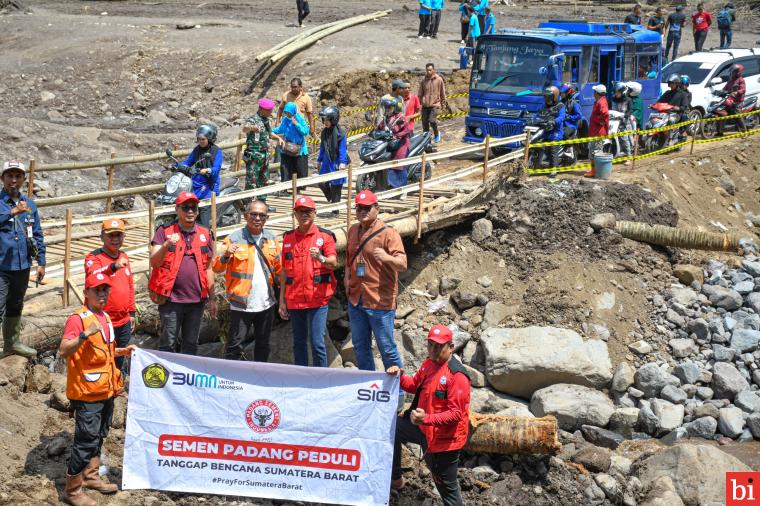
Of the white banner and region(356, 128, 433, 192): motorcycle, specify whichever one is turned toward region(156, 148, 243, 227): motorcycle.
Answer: region(356, 128, 433, 192): motorcycle

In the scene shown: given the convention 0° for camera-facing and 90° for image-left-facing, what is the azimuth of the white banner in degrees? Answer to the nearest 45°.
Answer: approximately 0°

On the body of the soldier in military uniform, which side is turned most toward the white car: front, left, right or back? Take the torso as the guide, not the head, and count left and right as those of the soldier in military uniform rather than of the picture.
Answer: left
